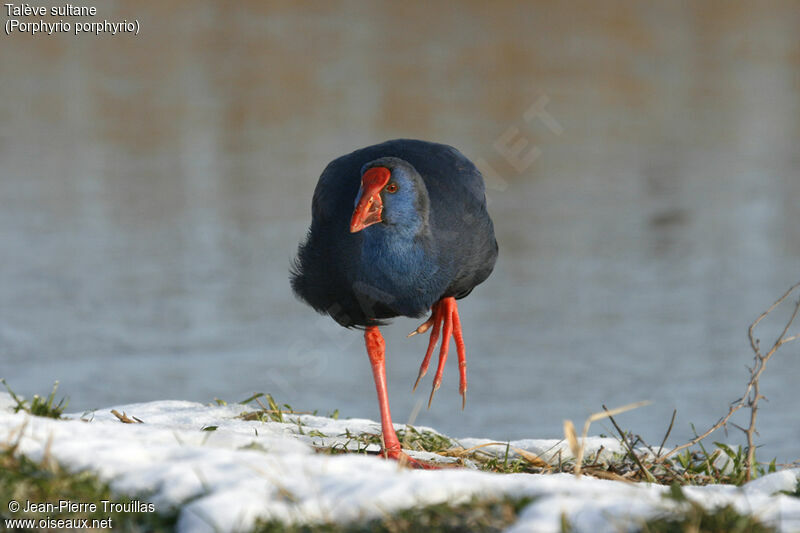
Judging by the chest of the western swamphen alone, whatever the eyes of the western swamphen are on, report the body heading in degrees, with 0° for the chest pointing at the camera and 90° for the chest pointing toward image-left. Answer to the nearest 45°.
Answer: approximately 0°
